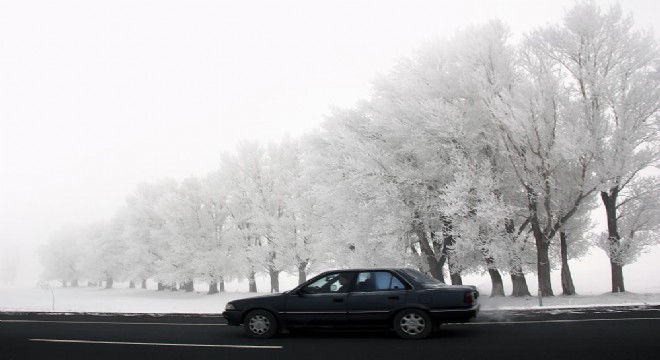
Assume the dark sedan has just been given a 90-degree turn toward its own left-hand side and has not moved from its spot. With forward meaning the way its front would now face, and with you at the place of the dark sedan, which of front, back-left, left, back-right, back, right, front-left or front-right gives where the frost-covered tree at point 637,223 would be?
back-left

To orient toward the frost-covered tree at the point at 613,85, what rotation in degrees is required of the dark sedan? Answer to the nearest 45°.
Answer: approximately 135° to its right

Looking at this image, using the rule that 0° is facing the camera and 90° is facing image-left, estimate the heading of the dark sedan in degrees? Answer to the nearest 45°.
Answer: approximately 90°
